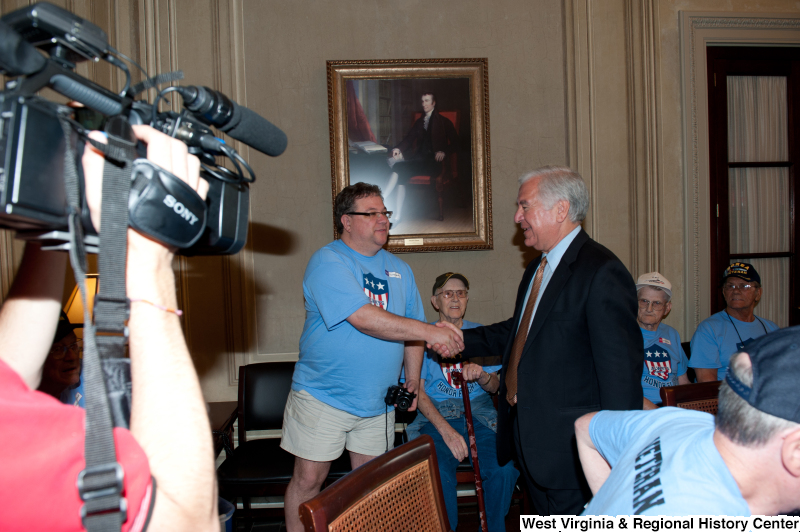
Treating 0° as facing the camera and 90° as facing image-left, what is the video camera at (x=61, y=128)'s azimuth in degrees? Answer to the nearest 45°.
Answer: approximately 225°

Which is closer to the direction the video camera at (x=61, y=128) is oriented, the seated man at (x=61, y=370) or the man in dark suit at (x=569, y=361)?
the man in dark suit

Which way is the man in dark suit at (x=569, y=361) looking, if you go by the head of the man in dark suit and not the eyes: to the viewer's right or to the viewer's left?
to the viewer's left

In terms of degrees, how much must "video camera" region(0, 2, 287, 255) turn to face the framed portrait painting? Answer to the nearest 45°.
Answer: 0° — it already faces it

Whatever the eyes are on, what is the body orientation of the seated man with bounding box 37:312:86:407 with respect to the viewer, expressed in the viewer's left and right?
facing the viewer and to the right of the viewer

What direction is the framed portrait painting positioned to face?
toward the camera

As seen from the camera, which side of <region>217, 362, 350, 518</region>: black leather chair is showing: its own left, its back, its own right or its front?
front

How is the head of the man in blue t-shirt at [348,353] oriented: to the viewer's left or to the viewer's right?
to the viewer's right

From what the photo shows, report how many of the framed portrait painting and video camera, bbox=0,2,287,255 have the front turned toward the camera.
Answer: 1

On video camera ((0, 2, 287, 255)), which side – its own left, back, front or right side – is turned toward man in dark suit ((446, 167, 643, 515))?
front
